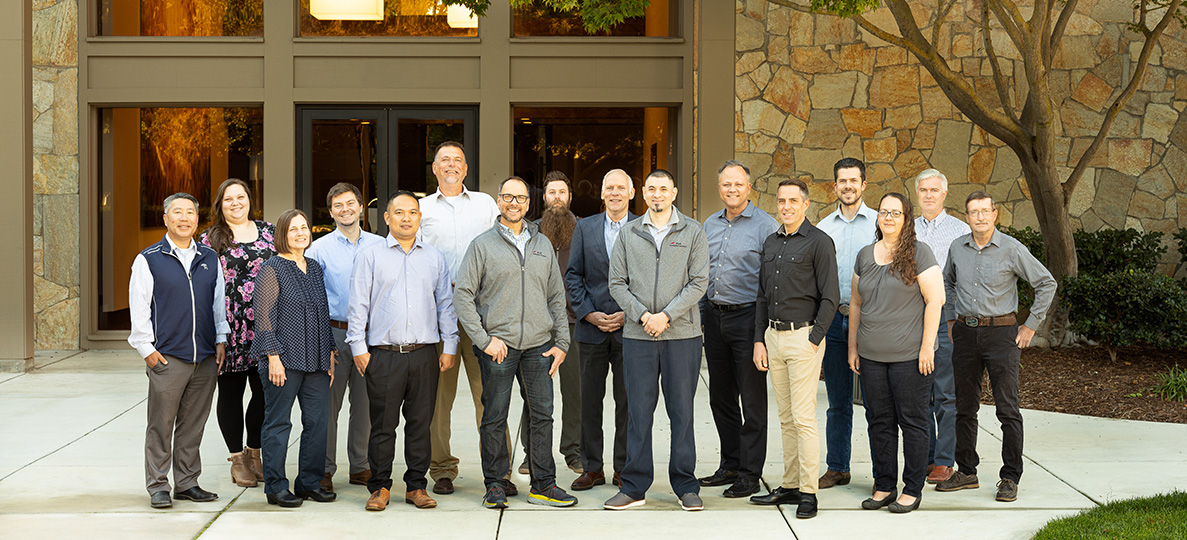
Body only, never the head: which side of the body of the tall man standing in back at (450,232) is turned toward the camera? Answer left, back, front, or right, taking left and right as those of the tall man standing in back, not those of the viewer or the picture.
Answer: front

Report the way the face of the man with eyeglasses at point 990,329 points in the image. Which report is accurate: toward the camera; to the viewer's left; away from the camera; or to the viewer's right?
toward the camera

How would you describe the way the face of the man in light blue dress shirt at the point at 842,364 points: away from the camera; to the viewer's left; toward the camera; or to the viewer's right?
toward the camera

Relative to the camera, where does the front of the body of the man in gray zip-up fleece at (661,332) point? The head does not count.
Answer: toward the camera

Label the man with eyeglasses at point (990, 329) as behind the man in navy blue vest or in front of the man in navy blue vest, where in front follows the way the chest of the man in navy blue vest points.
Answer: in front

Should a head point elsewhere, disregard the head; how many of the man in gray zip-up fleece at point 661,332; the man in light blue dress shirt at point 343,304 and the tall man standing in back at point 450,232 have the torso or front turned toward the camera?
3

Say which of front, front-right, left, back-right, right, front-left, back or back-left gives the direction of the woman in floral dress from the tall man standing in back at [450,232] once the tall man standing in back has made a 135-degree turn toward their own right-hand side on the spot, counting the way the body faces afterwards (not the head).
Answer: front-left

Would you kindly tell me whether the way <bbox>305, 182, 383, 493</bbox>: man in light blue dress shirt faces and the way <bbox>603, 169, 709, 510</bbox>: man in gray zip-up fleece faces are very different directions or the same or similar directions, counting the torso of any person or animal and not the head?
same or similar directions

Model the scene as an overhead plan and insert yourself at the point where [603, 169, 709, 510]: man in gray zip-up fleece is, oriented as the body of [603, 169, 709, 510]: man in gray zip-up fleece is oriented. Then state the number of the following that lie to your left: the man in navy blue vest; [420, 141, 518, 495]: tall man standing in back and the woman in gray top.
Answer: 1
